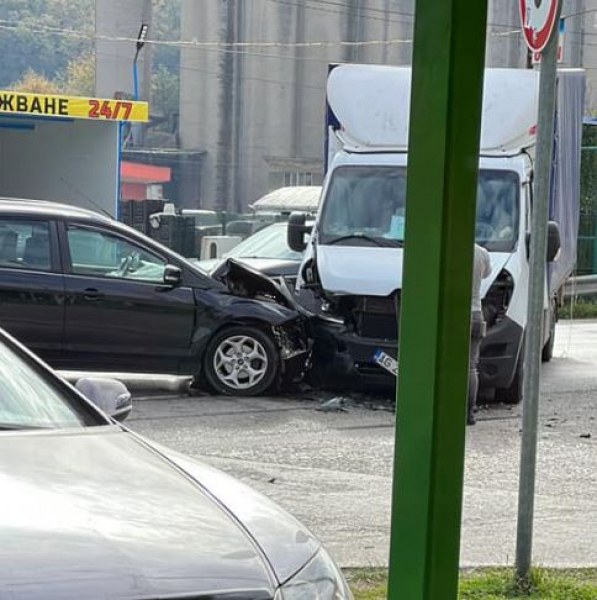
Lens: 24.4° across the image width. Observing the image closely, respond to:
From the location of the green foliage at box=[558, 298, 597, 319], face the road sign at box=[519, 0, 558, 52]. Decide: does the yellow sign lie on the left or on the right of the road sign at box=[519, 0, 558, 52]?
right

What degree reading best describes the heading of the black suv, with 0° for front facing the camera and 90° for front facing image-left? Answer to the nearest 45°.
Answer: approximately 270°

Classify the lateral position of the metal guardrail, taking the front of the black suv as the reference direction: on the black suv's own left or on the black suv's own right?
on the black suv's own left

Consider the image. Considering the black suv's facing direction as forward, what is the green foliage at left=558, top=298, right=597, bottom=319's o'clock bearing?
The green foliage is roughly at 10 o'clock from the black suv.

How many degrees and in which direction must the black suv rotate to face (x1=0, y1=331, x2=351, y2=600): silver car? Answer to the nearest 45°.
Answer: approximately 90° to its right

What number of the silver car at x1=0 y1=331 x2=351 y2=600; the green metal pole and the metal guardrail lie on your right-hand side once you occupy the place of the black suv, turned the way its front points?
2

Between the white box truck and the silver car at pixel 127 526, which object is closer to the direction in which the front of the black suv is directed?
the white box truck

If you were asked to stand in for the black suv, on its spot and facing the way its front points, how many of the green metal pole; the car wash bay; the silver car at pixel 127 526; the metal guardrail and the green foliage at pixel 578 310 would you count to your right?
2

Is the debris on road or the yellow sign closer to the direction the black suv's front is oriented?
the debris on road
